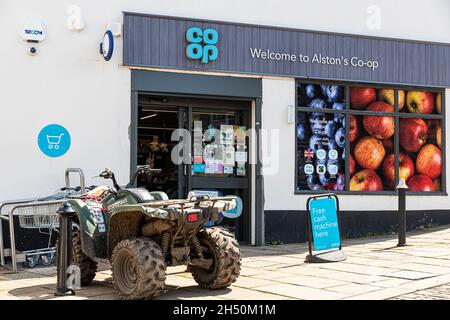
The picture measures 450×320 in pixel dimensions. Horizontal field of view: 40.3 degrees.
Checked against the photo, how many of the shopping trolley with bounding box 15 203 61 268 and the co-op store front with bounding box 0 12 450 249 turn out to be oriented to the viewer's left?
1

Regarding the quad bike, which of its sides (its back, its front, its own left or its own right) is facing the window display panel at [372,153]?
right

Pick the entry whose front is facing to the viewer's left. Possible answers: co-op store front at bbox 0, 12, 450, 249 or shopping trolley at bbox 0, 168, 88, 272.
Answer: the shopping trolley

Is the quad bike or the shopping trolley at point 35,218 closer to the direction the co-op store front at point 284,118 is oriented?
the quad bike

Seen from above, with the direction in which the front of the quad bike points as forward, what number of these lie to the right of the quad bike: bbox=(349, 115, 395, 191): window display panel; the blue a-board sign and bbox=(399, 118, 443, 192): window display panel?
3

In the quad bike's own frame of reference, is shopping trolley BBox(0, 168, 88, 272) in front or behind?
in front

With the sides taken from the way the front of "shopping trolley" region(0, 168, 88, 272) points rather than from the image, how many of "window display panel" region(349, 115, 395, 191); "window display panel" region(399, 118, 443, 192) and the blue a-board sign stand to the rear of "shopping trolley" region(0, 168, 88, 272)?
3

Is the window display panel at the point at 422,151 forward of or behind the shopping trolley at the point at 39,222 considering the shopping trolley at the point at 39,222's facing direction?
behind

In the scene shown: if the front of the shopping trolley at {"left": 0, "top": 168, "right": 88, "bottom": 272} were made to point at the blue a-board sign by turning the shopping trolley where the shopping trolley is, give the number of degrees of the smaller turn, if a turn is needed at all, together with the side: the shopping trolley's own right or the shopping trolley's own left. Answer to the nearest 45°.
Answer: approximately 180°

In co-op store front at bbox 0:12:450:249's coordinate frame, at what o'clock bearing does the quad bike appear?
The quad bike is roughly at 2 o'clock from the co-op store front.

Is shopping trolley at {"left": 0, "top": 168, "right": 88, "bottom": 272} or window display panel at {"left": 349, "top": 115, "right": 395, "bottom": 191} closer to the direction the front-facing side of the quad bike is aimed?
the shopping trolley

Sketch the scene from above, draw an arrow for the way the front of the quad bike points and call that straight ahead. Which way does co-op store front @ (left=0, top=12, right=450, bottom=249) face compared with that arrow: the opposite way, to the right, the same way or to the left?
the opposite way

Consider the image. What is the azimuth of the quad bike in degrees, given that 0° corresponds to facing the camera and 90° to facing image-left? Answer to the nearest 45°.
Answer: approximately 135°

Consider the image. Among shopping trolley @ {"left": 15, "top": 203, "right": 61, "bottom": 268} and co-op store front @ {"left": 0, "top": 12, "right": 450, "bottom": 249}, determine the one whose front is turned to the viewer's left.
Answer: the shopping trolley

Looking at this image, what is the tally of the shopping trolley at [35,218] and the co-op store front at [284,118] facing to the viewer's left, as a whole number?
1

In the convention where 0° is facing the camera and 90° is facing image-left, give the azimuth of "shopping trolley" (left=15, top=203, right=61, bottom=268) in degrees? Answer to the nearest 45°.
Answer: approximately 90°
